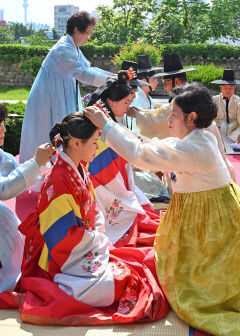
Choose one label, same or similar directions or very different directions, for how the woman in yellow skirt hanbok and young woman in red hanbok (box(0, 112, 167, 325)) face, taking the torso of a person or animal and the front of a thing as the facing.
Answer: very different directions

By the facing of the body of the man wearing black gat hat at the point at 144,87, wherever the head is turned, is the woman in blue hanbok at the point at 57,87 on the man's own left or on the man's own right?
on the man's own right

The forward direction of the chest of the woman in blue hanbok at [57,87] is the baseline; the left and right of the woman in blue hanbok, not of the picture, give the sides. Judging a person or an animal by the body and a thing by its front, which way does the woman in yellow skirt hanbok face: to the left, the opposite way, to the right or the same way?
the opposite way

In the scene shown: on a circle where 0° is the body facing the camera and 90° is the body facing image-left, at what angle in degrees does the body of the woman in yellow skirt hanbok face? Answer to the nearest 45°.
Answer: approximately 90°

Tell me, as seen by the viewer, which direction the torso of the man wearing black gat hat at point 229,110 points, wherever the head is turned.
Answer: toward the camera

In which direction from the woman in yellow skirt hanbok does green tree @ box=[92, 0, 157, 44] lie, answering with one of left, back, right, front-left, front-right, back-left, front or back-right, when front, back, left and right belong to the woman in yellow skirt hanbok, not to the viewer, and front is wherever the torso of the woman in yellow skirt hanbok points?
right

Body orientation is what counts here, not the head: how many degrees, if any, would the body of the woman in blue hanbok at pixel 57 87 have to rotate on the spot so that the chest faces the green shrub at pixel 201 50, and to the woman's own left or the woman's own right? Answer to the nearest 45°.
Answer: approximately 90° to the woman's own left

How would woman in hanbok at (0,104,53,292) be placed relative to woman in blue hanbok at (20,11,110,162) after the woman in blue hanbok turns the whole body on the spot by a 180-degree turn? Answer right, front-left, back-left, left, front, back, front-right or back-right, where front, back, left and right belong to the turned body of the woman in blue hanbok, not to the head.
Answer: left

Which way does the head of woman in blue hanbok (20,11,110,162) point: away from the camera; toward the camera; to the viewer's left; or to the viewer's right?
to the viewer's right

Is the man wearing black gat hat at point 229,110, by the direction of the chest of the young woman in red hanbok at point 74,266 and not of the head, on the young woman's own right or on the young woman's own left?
on the young woman's own left

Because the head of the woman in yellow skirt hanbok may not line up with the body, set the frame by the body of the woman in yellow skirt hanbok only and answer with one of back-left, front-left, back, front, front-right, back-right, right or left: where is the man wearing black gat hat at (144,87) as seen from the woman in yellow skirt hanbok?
right

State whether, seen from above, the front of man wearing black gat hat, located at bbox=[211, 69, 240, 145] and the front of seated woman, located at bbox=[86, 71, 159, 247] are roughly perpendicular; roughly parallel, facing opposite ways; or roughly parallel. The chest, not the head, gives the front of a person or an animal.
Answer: roughly perpendicular

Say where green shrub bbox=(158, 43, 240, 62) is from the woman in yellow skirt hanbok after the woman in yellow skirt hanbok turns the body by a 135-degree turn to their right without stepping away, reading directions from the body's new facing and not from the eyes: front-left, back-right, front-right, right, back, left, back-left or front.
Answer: front-left

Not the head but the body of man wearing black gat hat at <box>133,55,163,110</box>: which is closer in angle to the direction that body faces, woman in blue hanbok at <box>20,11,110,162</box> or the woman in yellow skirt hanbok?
the woman in yellow skirt hanbok

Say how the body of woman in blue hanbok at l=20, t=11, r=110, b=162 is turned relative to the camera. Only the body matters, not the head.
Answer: to the viewer's right

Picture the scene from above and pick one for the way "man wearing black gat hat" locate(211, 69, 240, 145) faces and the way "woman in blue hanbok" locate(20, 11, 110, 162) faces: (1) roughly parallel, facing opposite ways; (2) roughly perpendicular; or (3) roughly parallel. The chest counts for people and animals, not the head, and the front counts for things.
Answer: roughly perpendicular
